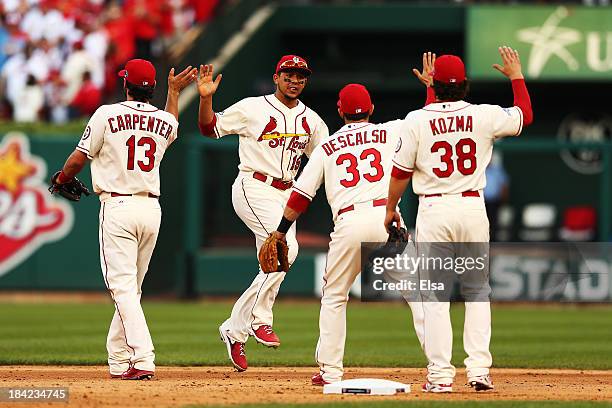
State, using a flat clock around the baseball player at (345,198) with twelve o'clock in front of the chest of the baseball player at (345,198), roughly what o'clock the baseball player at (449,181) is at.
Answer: the baseball player at (449,181) is roughly at 4 o'clock from the baseball player at (345,198).

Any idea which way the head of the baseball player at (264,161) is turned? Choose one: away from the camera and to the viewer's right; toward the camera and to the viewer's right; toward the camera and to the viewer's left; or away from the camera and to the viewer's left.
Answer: toward the camera and to the viewer's right

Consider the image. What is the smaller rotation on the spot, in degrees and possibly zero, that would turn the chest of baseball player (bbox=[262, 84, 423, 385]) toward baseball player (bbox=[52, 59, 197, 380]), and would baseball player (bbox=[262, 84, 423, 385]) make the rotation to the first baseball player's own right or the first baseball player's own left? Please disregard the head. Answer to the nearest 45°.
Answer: approximately 90° to the first baseball player's own left

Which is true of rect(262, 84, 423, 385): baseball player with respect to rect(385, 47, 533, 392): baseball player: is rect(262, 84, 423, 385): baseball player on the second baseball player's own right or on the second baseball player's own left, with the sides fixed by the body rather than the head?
on the second baseball player's own left

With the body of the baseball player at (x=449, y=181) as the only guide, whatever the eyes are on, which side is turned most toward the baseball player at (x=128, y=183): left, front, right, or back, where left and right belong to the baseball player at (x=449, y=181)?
left

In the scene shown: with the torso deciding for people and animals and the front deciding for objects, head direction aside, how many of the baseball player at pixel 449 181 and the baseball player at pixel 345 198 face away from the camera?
2

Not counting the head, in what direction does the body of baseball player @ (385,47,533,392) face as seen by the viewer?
away from the camera

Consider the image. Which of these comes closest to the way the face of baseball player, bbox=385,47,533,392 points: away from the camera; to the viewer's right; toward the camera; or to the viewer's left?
away from the camera

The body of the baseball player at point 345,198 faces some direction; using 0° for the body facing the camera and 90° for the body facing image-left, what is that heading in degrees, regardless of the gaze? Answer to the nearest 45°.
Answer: approximately 180°
